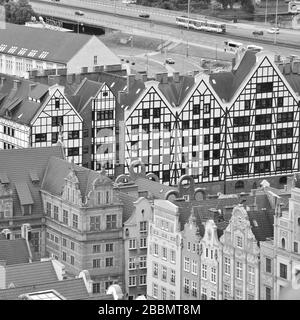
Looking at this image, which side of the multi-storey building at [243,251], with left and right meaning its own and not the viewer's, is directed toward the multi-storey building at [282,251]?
left

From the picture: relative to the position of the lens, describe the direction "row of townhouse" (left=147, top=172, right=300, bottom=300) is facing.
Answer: facing the viewer and to the left of the viewer

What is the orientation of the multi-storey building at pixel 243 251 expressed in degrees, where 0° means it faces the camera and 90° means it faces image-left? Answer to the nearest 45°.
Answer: approximately 45°
